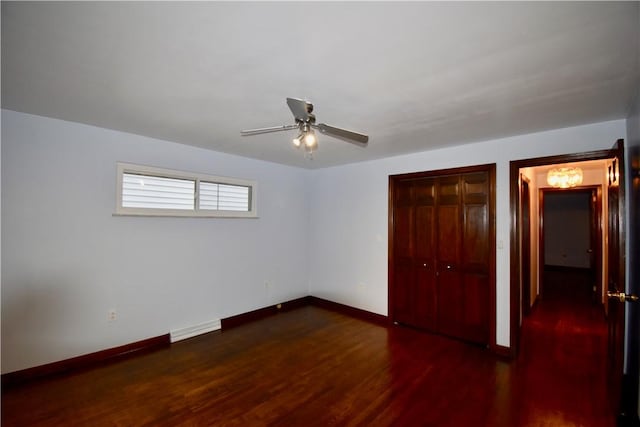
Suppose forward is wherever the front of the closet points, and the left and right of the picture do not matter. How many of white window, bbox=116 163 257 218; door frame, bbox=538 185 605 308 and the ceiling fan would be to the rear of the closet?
1

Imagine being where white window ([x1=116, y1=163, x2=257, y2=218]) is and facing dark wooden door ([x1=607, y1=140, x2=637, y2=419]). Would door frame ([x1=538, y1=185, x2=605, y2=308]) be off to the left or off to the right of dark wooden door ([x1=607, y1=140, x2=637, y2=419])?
left

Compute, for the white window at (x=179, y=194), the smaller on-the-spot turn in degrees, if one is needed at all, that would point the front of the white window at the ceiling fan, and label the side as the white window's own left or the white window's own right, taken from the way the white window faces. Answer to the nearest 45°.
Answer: approximately 45° to the white window's own right

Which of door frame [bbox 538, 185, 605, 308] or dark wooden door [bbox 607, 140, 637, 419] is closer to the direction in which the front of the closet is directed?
the dark wooden door

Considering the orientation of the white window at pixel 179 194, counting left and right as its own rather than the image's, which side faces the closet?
front

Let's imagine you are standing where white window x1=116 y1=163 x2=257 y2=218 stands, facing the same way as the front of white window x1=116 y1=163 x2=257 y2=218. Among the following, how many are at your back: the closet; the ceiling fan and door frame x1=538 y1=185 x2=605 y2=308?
0

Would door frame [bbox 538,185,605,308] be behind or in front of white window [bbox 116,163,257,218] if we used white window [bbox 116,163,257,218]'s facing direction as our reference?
in front

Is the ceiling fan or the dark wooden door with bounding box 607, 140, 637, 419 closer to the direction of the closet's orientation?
the ceiling fan

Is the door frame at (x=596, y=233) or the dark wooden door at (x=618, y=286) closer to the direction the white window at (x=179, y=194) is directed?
the dark wooden door

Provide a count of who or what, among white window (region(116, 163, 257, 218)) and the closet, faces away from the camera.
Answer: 0

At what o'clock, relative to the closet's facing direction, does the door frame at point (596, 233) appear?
The door frame is roughly at 6 o'clock from the closet.

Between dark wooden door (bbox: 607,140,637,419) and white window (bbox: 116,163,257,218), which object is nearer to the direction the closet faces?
the white window

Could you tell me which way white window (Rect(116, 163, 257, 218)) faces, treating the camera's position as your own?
facing the viewer and to the right of the viewer

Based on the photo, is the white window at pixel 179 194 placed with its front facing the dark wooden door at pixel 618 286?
yes

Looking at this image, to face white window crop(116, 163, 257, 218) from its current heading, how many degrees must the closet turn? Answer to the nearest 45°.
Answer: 0° — it already faces it

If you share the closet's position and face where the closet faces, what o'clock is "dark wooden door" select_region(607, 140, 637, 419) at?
The dark wooden door is roughly at 9 o'clock from the closet.

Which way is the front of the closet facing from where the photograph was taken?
facing the viewer and to the left of the viewer
